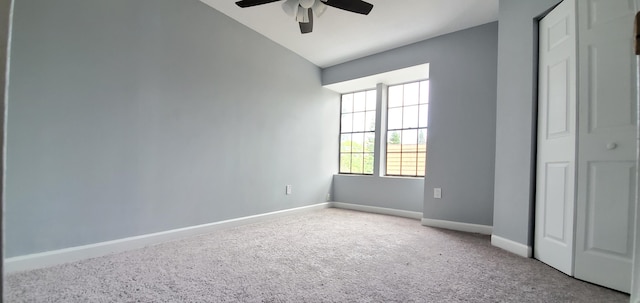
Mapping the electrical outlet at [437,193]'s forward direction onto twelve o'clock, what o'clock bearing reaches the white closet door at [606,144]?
The white closet door is roughly at 11 o'clock from the electrical outlet.

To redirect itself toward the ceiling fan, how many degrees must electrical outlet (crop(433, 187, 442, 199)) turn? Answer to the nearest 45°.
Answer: approximately 45° to its right

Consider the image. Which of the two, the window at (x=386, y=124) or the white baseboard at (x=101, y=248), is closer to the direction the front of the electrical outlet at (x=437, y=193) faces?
the white baseboard

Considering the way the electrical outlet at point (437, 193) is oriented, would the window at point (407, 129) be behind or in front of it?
behind

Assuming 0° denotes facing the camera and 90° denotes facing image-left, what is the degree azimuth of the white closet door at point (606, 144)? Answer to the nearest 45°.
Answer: approximately 45°

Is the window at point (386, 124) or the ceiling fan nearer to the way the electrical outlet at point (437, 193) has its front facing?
the ceiling fan

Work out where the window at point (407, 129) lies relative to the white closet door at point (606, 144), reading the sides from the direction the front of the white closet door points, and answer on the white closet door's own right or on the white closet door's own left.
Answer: on the white closet door's own right

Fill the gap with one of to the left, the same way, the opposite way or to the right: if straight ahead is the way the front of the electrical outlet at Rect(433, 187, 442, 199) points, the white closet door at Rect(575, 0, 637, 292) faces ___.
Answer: to the right

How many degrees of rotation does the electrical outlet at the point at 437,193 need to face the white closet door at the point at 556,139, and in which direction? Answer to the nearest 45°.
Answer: approximately 45° to its left

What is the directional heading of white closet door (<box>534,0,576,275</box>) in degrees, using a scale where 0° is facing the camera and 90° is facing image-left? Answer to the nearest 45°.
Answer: approximately 45°

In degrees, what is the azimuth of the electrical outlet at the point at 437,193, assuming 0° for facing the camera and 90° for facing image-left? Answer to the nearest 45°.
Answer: approximately 0°

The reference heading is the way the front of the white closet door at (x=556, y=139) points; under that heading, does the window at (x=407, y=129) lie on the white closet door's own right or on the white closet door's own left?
on the white closet door's own right
